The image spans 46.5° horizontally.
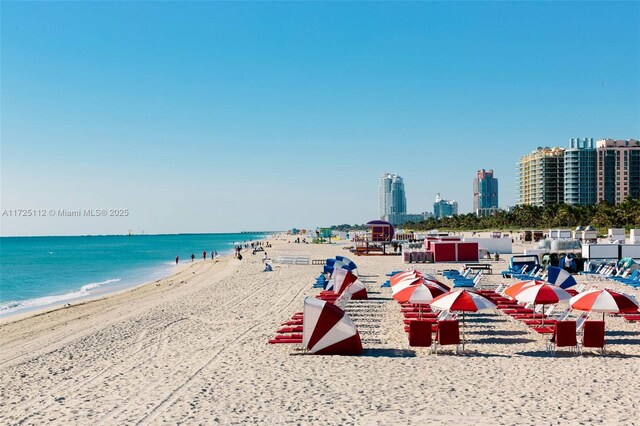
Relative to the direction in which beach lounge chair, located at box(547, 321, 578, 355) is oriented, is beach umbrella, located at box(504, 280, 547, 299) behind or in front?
in front

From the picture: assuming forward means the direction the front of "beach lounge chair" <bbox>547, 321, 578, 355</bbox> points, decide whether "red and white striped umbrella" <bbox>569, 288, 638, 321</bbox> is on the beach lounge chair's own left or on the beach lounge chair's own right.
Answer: on the beach lounge chair's own right

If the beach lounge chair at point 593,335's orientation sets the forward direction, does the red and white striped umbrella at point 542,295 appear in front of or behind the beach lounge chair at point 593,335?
in front

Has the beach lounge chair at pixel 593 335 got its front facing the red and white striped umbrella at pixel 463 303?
no

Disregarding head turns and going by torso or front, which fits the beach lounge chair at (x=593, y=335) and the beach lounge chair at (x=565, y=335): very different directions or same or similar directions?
same or similar directions
